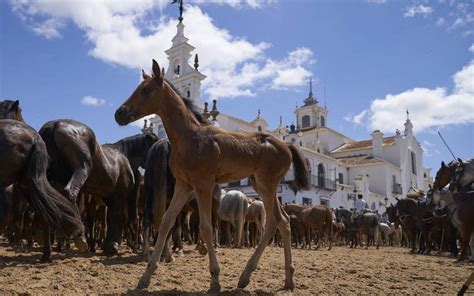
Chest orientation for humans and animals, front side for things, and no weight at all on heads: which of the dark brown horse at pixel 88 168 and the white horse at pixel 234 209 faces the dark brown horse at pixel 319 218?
the dark brown horse at pixel 88 168

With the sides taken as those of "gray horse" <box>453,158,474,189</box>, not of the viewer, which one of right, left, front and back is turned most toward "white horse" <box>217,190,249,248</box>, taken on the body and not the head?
front

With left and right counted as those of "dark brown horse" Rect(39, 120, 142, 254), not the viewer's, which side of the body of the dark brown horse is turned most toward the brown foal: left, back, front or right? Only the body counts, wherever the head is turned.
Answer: right

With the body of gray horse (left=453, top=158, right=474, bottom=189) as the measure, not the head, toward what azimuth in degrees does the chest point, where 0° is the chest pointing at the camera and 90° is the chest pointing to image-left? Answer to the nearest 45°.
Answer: approximately 90°

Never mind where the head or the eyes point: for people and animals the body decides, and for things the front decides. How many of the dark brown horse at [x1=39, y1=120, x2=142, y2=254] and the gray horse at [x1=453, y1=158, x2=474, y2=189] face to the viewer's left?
1

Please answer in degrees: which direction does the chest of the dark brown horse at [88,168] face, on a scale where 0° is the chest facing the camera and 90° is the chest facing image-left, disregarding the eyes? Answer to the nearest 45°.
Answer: approximately 225°

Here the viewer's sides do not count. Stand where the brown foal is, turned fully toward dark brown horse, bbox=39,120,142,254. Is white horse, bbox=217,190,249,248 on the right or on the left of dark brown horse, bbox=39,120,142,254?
right

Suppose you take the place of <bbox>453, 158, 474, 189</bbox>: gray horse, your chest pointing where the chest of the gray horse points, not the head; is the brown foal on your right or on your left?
on your left

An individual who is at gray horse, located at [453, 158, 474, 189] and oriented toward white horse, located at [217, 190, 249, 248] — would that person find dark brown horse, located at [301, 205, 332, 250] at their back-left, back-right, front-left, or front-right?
front-right
